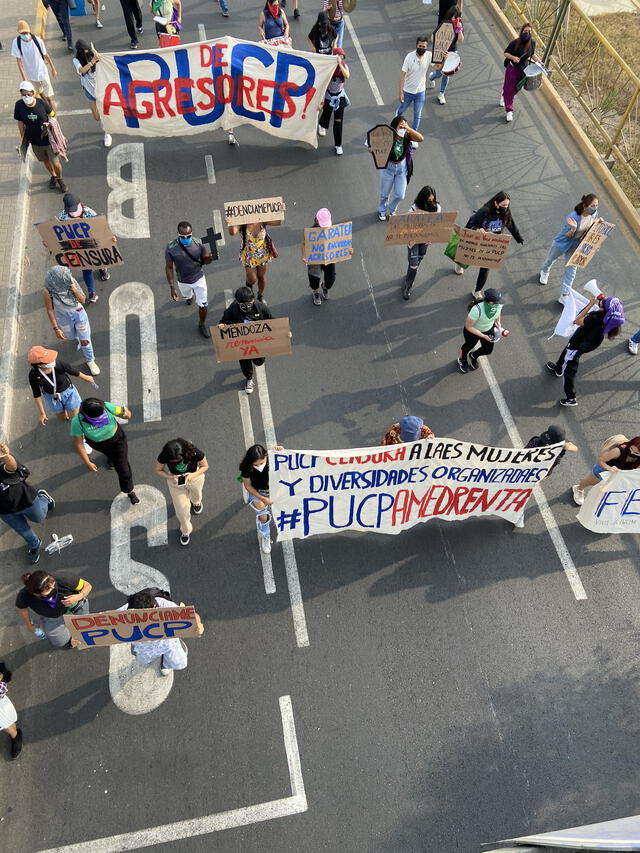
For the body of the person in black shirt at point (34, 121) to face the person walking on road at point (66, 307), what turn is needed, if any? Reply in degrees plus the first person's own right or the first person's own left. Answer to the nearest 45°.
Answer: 0° — they already face them

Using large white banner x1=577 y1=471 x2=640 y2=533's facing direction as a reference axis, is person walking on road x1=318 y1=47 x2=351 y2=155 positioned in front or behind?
behind

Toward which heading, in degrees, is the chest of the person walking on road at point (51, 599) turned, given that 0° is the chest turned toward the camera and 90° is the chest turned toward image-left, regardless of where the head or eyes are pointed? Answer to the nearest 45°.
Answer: approximately 315°

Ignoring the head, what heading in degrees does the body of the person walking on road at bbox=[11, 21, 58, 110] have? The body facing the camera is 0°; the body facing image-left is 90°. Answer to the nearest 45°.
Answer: approximately 0°
